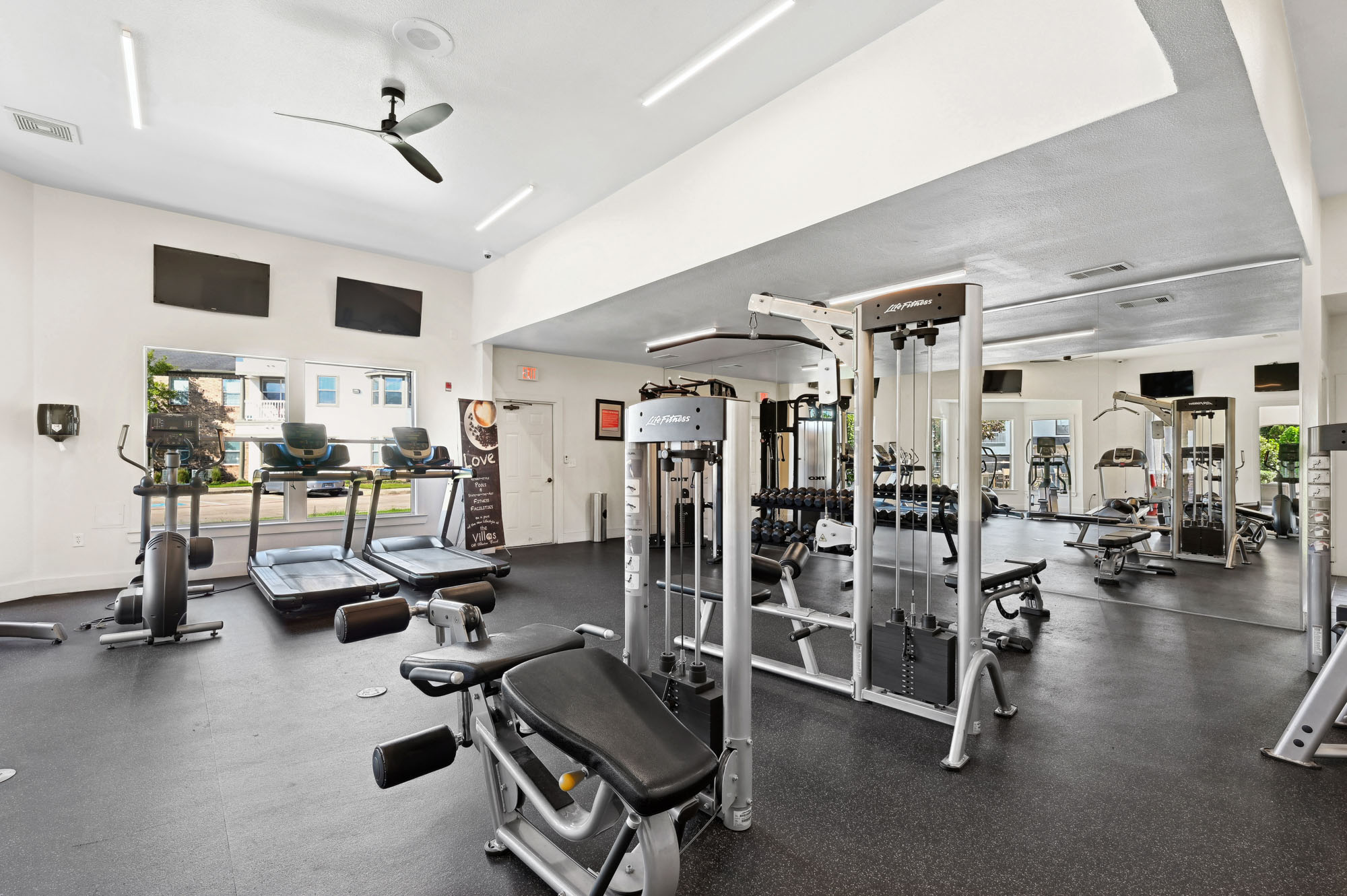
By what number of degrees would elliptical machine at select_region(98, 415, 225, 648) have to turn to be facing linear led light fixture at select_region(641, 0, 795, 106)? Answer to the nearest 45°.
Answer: approximately 135° to its right

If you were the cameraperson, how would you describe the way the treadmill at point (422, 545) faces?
facing away from the viewer and to the left of the viewer

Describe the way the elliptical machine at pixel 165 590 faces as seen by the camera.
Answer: facing away from the viewer

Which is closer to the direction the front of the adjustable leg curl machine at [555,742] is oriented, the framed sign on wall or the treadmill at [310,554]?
the treadmill

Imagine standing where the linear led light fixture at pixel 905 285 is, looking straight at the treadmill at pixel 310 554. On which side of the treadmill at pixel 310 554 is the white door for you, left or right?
right

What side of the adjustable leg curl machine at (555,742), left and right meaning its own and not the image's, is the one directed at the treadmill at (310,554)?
front

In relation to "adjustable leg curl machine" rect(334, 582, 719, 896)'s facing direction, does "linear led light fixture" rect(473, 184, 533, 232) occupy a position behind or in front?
in front

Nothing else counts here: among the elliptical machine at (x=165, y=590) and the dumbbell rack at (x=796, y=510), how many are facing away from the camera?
1

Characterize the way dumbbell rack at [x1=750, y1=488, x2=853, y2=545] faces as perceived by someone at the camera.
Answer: facing the viewer and to the left of the viewer

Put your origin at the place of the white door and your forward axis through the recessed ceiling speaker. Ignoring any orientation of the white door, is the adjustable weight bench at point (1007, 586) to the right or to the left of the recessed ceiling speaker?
left
